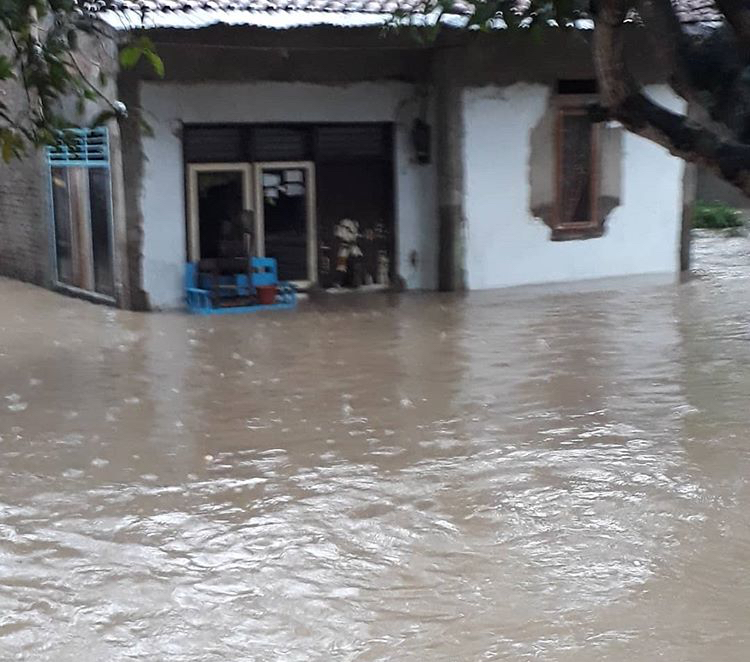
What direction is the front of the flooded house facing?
toward the camera

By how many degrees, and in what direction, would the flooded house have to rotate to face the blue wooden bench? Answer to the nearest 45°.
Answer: approximately 45° to its right

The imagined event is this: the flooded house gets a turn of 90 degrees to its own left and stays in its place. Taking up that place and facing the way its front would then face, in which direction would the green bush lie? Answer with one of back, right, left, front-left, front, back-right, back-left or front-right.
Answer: front-left
